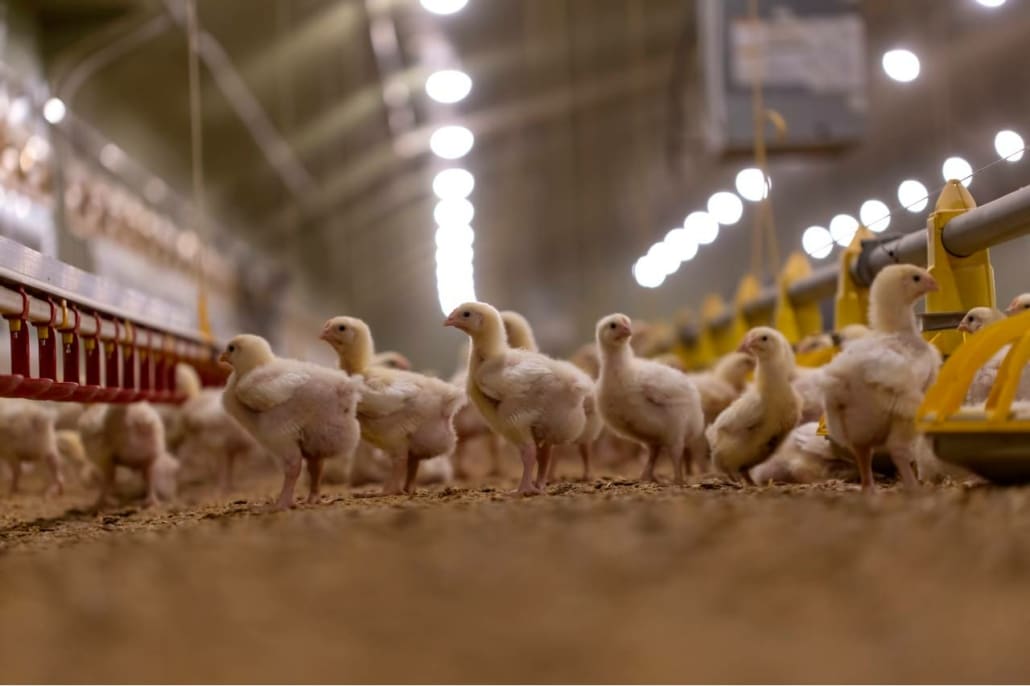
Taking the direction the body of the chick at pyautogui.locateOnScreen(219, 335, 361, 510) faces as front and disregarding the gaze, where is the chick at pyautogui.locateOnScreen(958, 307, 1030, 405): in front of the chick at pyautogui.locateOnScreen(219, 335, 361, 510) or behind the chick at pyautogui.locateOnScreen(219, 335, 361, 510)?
behind

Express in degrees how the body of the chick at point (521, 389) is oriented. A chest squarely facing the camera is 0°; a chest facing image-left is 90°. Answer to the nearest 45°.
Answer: approximately 90°

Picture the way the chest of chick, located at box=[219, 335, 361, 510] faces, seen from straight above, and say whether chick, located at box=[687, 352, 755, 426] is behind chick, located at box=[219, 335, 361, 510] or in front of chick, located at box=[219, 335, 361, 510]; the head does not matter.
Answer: behind

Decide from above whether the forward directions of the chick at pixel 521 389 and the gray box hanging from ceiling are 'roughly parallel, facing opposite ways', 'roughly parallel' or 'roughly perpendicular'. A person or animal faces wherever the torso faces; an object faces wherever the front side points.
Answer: roughly perpendicular

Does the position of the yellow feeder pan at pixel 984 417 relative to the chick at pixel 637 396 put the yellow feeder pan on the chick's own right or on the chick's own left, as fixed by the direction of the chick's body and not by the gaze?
on the chick's own left

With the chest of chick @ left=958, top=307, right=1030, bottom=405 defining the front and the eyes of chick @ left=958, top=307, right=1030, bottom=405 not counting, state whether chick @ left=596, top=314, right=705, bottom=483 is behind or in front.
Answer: in front

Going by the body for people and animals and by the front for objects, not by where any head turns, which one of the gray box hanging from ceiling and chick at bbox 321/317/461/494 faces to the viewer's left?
the chick

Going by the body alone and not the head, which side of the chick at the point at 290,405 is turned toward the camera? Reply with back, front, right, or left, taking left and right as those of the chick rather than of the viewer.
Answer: left

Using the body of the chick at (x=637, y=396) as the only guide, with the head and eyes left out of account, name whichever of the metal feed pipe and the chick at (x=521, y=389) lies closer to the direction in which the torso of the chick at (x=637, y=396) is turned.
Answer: the chick

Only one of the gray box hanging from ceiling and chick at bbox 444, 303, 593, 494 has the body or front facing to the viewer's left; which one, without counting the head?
the chick

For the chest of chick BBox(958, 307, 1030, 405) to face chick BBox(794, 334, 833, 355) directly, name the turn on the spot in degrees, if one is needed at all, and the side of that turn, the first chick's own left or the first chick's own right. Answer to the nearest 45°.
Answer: approximately 45° to the first chick's own right

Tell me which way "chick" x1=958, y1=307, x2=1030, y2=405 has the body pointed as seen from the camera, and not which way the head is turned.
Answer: to the viewer's left

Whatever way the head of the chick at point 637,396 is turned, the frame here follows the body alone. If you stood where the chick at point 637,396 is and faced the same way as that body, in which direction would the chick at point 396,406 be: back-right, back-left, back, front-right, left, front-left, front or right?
front-right

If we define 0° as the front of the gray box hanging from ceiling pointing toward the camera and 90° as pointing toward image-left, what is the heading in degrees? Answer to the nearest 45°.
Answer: approximately 0°

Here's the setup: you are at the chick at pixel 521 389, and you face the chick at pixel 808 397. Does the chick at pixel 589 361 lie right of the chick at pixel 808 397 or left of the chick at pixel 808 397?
left
